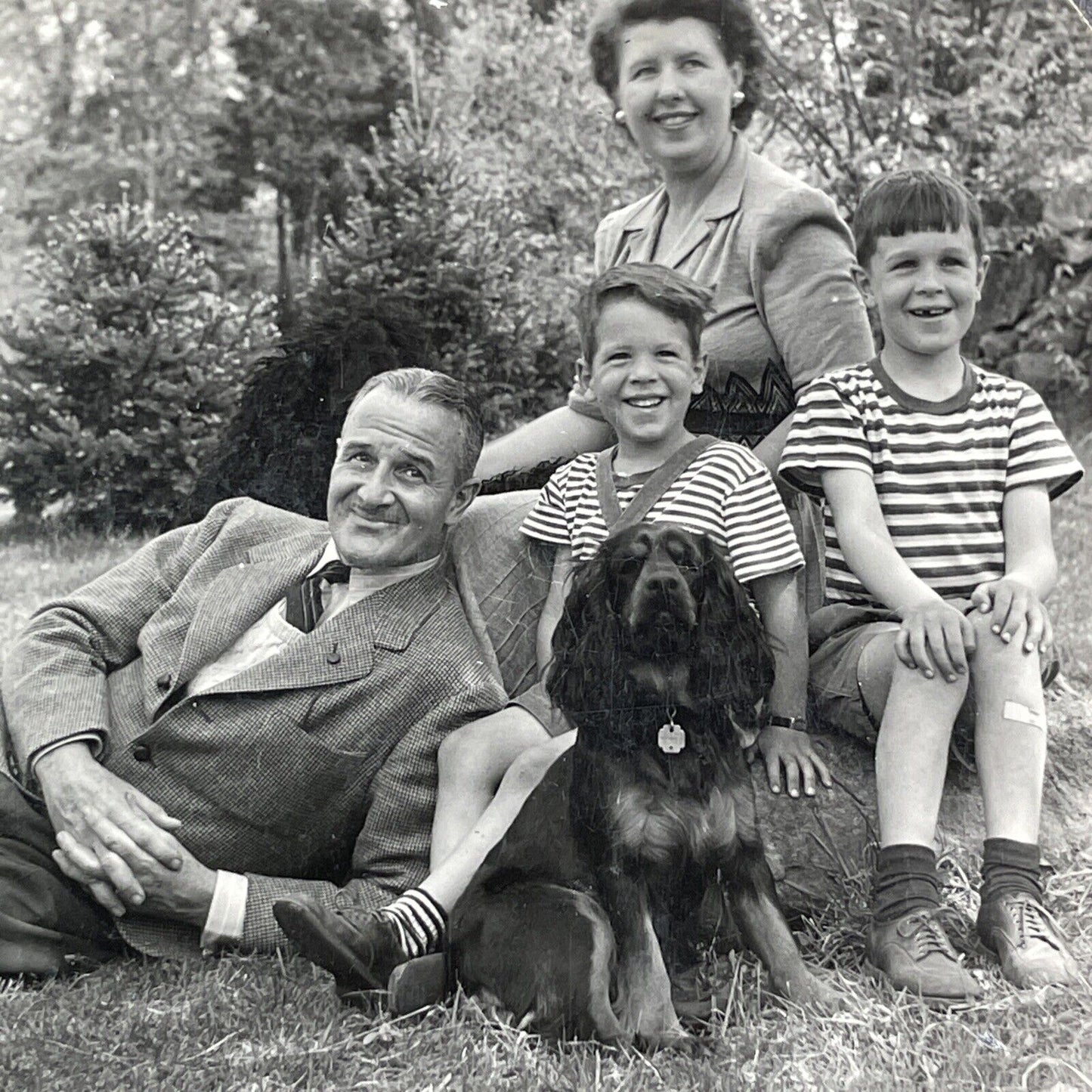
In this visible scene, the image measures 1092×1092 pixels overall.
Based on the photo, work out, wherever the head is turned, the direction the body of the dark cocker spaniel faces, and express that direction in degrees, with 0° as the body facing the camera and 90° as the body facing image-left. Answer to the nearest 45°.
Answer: approximately 315°

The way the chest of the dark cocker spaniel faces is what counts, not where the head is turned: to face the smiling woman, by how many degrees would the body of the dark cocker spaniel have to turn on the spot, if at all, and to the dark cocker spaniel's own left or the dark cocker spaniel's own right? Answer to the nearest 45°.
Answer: approximately 135° to the dark cocker spaniel's own left

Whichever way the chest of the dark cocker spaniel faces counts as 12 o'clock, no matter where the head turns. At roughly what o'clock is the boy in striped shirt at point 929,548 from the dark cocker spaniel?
The boy in striped shirt is roughly at 9 o'clock from the dark cocker spaniel.

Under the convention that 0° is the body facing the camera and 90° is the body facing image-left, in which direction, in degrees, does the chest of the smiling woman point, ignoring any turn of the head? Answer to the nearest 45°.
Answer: approximately 45°

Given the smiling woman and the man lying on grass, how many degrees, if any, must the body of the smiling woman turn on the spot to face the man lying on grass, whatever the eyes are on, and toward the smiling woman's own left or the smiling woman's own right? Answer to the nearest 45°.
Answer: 0° — they already face them
